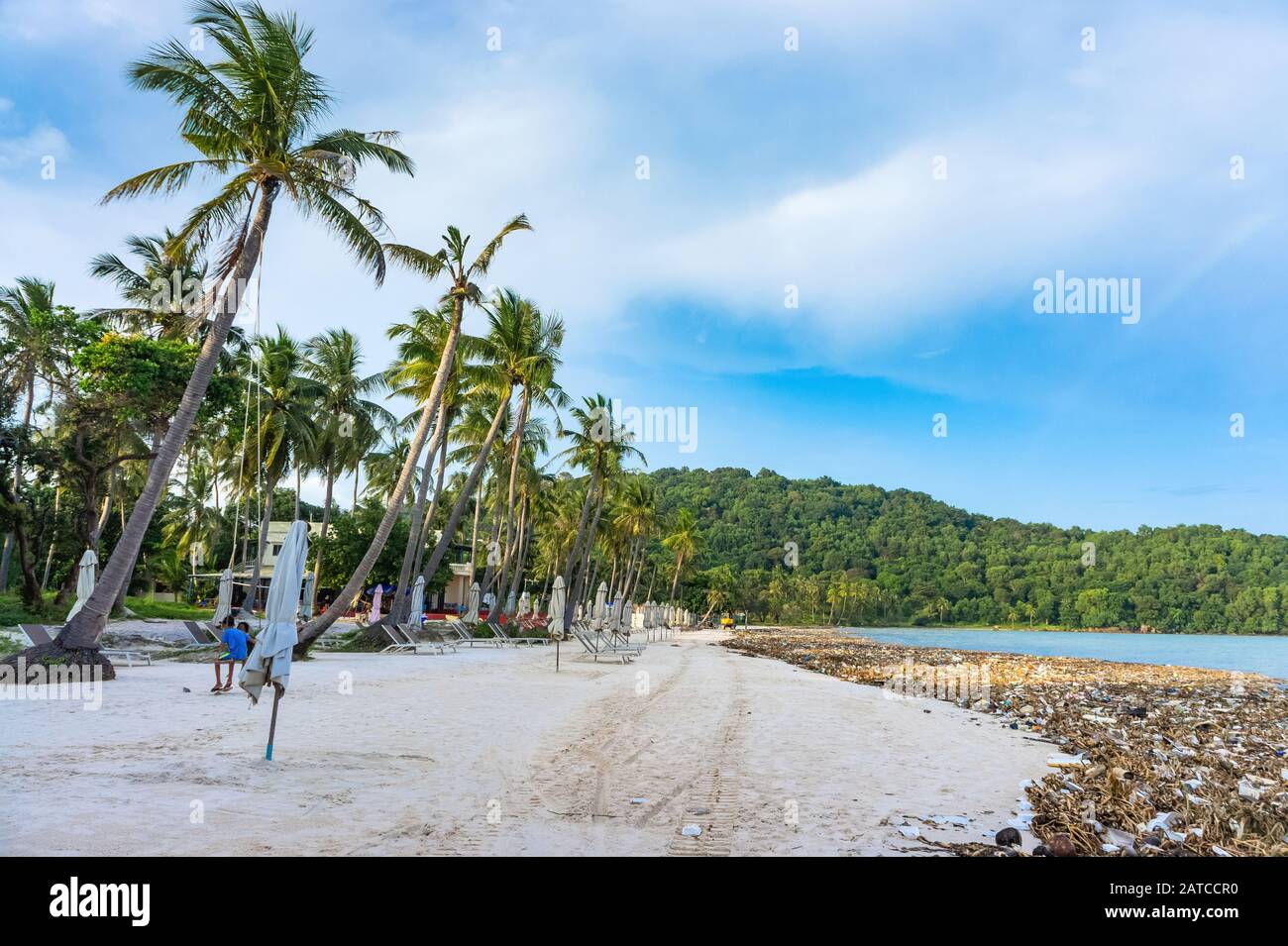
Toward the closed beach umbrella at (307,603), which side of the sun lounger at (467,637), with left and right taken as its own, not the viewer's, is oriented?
back

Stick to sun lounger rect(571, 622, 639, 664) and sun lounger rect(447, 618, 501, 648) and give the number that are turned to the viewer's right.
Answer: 2

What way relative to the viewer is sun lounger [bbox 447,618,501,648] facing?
to the viewer's right

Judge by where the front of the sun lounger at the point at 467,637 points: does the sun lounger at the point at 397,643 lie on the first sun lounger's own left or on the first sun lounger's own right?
on the first sun lounger's own right

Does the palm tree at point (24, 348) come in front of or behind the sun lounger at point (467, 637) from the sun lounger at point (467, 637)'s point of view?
behind

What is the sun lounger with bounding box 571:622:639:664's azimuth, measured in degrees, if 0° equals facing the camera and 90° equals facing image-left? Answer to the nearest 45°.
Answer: approximately 270°

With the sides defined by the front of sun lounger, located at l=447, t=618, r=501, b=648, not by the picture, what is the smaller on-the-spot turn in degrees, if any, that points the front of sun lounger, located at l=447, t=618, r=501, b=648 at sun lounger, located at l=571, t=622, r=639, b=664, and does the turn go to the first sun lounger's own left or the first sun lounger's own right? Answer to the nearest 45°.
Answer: approximately 45° to the first sun lounger's own right
